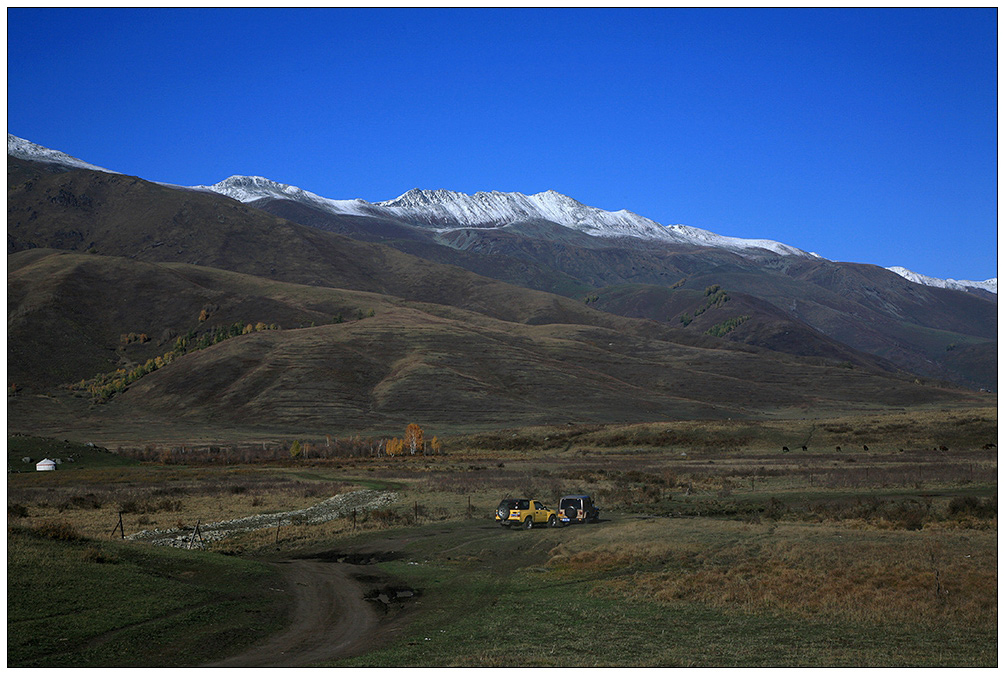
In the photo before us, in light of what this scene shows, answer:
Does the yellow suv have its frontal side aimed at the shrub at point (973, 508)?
no

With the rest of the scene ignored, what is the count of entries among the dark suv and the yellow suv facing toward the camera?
0

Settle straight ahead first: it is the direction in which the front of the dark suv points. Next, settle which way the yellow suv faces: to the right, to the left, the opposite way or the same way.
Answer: the same way

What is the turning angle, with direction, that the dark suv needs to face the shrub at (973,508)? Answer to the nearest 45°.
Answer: approximately 45° to its right

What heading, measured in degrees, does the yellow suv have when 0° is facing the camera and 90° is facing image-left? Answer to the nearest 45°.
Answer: approximately 225°

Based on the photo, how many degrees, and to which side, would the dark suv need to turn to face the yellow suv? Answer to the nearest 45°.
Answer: approximately 135° to its left

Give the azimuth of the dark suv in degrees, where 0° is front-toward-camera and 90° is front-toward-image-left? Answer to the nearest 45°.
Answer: approximately 225°
